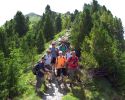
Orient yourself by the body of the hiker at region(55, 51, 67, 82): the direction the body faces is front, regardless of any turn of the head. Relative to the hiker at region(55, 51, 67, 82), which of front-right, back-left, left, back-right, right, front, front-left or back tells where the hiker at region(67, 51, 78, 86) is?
left

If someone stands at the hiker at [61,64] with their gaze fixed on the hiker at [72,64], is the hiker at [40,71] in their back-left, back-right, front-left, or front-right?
back-right

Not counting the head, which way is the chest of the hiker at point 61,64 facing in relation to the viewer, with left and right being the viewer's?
facing the viewer

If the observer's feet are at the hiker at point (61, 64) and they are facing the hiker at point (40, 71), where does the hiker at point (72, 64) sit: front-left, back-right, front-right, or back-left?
back-left
